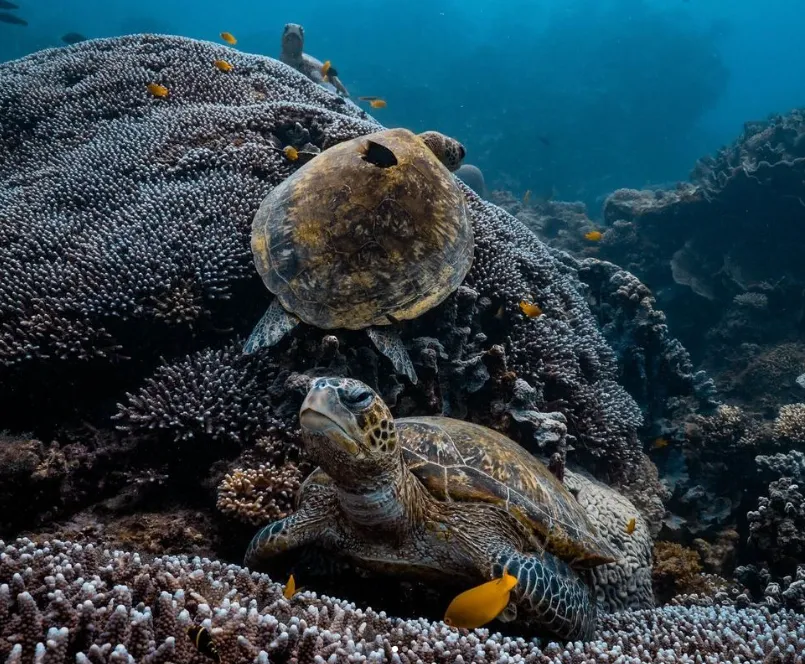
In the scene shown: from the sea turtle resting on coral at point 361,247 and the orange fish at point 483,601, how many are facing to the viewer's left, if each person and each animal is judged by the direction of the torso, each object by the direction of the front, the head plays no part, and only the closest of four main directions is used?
1

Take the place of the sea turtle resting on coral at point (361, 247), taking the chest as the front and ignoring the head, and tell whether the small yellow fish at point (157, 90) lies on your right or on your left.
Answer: on your left

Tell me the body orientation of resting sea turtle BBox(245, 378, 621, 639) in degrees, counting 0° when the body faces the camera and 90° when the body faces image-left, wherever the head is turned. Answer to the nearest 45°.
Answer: approximately 45°

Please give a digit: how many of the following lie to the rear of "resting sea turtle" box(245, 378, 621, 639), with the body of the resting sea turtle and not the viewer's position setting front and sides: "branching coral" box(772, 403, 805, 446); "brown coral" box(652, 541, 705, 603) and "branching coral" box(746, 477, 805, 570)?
3

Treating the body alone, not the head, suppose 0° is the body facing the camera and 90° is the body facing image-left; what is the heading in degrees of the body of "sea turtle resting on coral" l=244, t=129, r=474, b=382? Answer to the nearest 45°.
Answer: approximately 225°

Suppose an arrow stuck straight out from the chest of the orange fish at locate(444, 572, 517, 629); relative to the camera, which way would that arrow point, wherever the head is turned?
to the viewer's left

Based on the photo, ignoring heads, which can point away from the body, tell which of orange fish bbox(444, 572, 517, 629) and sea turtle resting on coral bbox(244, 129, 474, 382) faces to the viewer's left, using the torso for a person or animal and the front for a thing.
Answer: the orange fish
